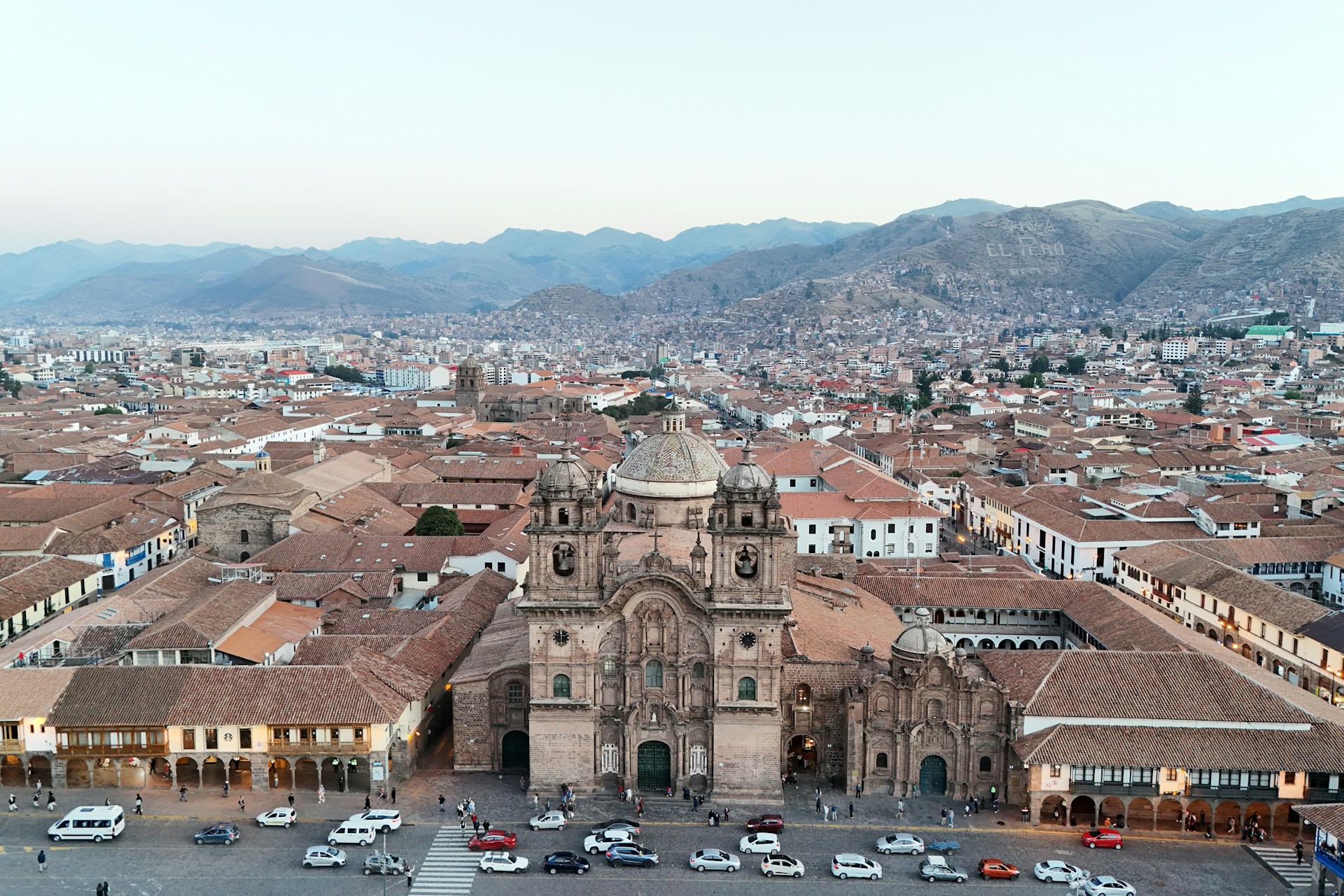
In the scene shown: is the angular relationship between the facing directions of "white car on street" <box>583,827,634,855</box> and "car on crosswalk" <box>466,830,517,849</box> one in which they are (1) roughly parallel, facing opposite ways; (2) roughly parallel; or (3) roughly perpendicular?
roughly parallel

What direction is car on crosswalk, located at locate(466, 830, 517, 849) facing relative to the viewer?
to the viewer's left

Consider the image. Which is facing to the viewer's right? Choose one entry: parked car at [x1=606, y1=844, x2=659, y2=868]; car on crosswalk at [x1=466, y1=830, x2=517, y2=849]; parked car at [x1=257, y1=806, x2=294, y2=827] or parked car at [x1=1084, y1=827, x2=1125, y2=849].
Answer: parked car at [x1=606, y1=844, x2=659, y2=868]

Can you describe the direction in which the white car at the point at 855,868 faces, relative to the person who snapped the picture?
facing to the right of the viewer

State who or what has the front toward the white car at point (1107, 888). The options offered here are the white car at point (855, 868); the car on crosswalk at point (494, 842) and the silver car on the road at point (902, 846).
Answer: the white car at point (855, 868)

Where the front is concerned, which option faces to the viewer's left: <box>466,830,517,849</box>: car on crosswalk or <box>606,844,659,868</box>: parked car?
<box>466,830,517,849</box>: car on crosswalk

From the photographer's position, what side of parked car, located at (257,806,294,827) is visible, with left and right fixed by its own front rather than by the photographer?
left

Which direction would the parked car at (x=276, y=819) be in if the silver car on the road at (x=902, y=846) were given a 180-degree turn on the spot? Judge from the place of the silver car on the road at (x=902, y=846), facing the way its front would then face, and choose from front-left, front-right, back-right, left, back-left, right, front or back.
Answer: back

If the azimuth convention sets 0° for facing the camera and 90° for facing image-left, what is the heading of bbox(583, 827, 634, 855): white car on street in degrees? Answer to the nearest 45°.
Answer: approximately 90°

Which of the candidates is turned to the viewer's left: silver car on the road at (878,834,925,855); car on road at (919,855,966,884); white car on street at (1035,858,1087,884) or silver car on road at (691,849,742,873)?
silver car on the road at (878,834,925,855)

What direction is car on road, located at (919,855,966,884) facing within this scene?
to the viewer's right

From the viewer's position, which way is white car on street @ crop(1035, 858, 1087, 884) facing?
facing to the right of the viewer
